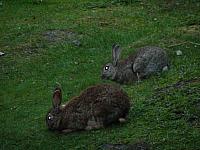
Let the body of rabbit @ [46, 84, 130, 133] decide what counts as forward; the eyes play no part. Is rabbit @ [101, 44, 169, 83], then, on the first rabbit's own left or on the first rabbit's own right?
on the first rabbit's own right

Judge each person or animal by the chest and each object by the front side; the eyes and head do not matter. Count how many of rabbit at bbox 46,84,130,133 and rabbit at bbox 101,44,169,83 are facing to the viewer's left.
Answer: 2

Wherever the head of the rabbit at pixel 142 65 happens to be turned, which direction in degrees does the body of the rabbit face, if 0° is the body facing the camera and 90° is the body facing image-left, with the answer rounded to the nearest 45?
approximately 90°

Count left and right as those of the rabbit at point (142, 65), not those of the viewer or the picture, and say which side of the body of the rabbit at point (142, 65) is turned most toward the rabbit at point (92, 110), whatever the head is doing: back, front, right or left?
left

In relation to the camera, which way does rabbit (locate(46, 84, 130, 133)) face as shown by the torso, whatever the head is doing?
to the viewer's left
